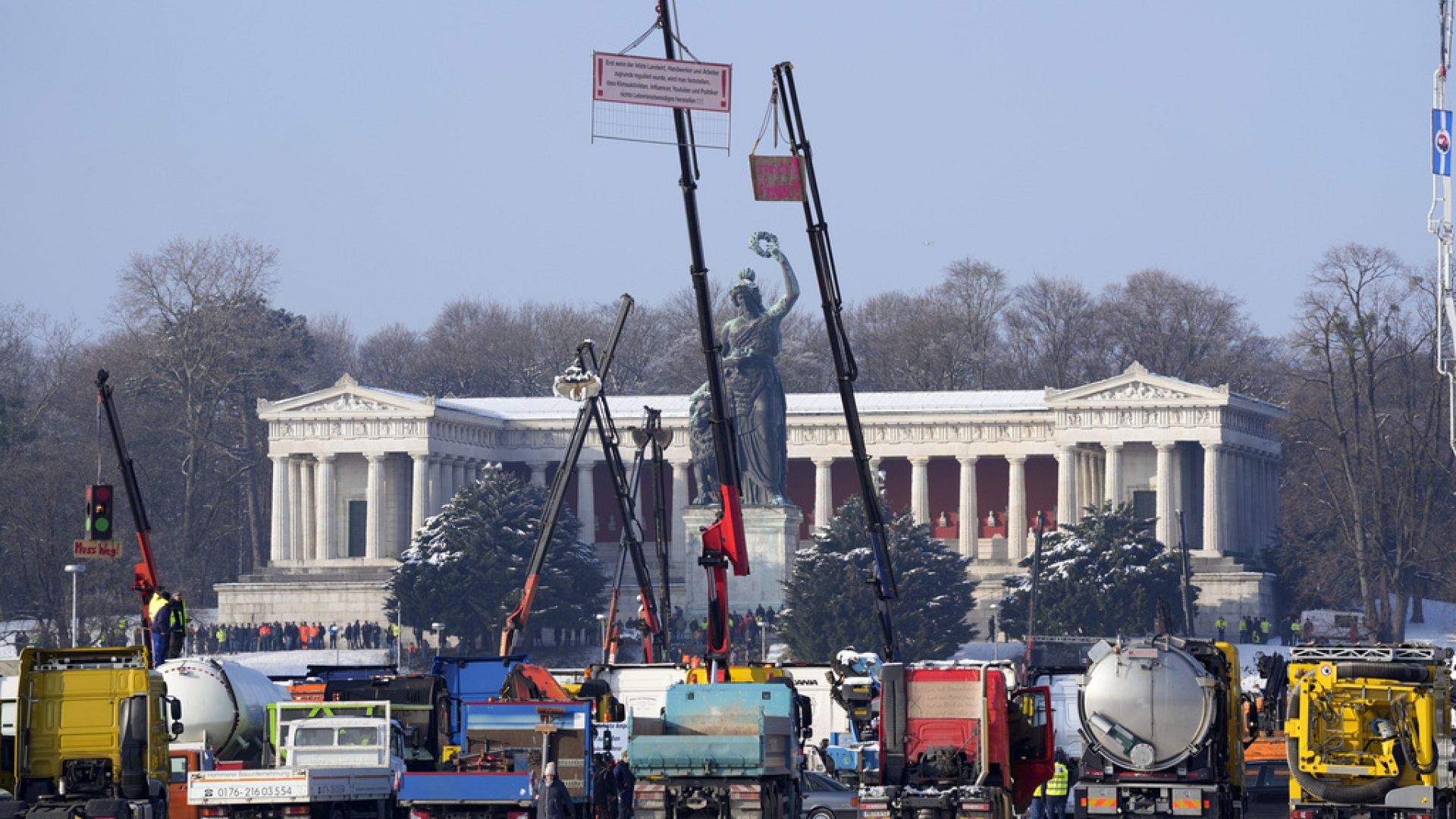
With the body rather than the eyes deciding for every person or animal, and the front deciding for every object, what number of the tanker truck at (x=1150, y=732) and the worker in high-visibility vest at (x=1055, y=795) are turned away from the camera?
2

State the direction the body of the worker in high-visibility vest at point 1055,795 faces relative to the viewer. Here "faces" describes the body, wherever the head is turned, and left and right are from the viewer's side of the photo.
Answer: facing away from the viewer

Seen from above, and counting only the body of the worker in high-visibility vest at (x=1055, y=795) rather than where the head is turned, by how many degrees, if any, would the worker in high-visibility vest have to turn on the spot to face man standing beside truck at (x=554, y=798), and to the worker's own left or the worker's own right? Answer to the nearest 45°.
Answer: approximately 135° to the worker's own left

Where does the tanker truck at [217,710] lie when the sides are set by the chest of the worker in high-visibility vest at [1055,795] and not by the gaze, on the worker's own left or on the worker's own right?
on the worker's own left

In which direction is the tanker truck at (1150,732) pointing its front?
away from the camera
